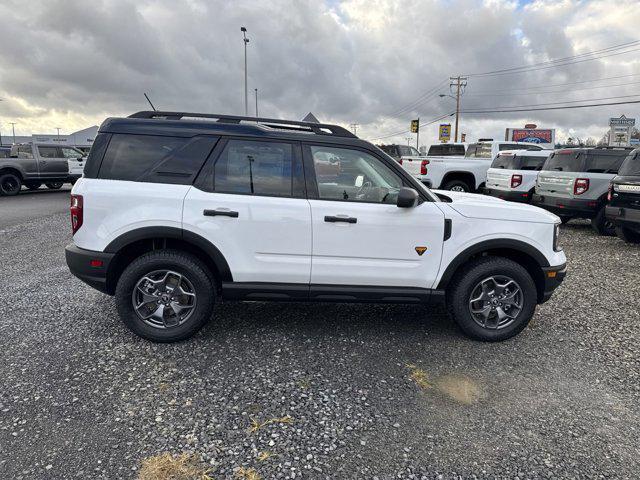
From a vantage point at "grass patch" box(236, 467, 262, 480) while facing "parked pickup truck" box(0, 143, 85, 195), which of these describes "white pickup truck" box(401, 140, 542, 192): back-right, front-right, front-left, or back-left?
front-right

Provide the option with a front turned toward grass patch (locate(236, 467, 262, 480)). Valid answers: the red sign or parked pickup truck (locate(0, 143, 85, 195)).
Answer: the red sign

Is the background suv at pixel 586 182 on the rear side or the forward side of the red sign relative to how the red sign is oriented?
on the forward side

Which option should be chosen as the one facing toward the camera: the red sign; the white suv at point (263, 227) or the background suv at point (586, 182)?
the red sign

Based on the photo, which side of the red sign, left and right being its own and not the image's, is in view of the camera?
front

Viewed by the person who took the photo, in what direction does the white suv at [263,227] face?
facing to the right of the viewer

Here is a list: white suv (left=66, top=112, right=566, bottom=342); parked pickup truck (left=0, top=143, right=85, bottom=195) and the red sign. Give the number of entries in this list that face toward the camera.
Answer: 1

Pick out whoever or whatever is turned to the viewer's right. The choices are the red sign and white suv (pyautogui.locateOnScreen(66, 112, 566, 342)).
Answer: the white suv

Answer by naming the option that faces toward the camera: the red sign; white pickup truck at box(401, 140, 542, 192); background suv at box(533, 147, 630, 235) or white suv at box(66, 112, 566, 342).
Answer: the red sign

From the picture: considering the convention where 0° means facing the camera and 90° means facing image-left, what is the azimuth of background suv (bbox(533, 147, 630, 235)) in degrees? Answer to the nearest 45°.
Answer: approximately 225°

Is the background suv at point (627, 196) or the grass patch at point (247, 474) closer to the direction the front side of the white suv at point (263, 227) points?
the background suv

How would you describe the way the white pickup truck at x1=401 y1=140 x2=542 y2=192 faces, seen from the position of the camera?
facing away from the viewer and to the right of the viewer

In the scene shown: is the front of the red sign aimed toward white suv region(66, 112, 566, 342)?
yes

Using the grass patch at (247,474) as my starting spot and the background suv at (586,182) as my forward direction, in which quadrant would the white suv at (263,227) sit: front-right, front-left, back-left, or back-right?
front-left

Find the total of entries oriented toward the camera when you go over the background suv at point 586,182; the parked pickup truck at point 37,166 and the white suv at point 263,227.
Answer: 0

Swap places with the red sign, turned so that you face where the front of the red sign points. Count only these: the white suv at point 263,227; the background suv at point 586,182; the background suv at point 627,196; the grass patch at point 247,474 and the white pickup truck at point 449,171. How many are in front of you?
5
